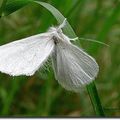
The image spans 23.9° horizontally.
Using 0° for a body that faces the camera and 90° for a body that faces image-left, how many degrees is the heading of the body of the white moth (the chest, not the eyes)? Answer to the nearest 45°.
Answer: approximately 225°
